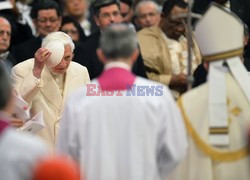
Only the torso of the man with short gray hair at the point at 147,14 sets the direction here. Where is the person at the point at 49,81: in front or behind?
in front

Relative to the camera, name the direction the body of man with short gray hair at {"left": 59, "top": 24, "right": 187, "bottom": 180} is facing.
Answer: away from the camera

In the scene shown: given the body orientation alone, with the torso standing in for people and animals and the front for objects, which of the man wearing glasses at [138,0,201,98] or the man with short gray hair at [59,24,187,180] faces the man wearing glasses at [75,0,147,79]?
the man with short gray hair

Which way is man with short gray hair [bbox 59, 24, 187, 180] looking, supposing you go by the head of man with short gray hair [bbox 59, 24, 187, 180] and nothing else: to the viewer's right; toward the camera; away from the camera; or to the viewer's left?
away from the camera

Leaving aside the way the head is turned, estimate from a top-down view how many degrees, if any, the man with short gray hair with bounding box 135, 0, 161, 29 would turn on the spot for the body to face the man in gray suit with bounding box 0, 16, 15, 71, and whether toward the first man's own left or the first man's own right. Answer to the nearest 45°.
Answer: approximately 45° to the first man's own right

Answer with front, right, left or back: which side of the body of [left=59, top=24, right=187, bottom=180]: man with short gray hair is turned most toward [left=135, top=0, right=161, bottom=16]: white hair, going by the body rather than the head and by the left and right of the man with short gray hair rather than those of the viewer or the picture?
front

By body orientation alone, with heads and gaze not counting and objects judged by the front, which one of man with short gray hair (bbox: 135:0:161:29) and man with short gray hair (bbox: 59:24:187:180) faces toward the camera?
man with short gray hair (bbox: 135:0:161:29)

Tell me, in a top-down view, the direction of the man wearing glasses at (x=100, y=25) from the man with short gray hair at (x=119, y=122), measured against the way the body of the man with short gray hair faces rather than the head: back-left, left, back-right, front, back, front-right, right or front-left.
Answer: front

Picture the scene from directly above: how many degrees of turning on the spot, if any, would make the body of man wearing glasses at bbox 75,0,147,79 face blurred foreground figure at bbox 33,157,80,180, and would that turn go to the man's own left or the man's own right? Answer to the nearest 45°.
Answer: approximately 45° to the man's own right

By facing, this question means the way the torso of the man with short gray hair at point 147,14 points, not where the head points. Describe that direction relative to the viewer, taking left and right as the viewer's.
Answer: facing the viewer

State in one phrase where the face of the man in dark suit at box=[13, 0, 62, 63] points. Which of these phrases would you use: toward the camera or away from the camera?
toward the camera

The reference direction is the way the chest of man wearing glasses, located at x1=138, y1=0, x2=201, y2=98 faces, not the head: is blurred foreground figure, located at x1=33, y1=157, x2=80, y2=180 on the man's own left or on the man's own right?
on the man's own right
